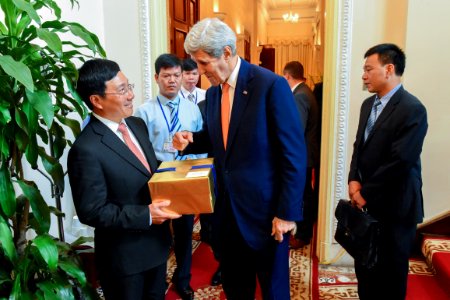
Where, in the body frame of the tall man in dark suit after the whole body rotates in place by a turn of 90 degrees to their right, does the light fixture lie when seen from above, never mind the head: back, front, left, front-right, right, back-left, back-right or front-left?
front-right

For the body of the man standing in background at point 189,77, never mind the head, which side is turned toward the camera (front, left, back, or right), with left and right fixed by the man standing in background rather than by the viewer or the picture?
front

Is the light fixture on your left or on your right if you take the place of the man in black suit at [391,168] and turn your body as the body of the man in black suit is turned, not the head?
on your right

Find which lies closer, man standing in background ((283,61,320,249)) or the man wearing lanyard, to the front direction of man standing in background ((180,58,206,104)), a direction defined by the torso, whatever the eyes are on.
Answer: the man wearing lanyard

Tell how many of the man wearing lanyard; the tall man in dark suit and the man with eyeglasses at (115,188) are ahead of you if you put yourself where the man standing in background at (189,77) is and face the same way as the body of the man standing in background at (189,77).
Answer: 3

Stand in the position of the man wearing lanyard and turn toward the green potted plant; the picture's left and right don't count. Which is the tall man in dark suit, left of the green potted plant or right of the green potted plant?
left

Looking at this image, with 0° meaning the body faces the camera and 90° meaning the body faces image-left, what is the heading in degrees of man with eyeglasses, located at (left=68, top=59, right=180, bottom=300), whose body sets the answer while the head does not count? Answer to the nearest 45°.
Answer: approximately 315°

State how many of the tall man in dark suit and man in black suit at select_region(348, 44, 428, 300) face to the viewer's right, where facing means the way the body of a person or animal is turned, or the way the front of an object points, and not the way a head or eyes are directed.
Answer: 0

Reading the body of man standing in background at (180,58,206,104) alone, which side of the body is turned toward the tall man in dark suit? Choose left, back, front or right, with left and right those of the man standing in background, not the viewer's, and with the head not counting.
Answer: front

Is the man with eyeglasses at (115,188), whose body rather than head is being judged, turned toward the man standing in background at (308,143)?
no

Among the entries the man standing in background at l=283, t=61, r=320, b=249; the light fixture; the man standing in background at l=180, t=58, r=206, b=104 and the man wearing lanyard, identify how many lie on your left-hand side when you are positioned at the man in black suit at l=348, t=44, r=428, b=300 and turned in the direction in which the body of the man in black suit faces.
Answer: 0

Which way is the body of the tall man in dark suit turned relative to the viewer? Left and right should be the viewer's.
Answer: facing the viewer and to the left of the viewer

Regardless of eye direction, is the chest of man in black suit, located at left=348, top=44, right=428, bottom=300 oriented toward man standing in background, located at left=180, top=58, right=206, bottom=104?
no

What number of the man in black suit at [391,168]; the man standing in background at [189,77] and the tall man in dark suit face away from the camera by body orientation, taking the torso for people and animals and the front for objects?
0

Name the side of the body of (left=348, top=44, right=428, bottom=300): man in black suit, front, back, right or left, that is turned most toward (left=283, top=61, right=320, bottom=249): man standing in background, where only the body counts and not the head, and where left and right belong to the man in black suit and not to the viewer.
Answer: right

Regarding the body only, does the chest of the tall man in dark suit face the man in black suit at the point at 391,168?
no

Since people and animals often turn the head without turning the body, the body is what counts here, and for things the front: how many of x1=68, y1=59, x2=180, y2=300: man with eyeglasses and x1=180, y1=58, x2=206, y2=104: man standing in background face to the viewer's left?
0

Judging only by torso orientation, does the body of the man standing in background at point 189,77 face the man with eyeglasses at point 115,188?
yes
